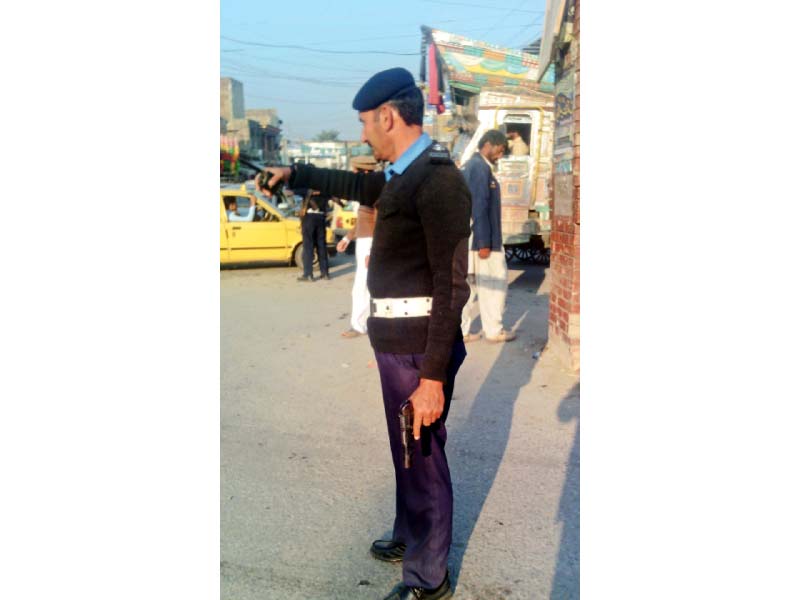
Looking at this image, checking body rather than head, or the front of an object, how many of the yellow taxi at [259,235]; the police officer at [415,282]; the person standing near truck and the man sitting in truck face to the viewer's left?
2

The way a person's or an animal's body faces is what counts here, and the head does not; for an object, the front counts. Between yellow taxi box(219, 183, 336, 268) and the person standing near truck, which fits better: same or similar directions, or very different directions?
same or similar directions

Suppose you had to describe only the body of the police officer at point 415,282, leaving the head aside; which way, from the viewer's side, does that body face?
to the viewer's left

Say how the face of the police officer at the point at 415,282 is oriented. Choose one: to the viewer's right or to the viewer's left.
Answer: to the viewer's left

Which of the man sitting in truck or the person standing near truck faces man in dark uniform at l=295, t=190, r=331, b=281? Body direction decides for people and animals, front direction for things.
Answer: the man sitting in truck

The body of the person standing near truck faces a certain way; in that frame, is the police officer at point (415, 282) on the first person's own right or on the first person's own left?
on the first person's own right
